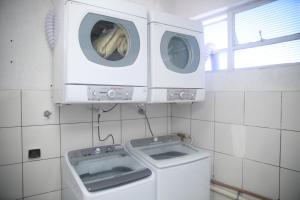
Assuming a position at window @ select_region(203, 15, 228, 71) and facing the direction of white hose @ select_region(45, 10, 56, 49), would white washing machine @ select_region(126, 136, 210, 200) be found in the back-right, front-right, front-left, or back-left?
front-left

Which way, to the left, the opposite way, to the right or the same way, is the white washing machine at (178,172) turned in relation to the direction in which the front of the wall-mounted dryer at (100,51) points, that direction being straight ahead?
the same way

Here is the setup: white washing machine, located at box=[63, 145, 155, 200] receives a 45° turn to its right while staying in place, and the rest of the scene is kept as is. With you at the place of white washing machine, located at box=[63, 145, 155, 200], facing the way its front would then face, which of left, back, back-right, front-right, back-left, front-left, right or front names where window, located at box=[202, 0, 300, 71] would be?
left

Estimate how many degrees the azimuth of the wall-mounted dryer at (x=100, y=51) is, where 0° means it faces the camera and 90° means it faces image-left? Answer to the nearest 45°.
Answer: approximately 315°

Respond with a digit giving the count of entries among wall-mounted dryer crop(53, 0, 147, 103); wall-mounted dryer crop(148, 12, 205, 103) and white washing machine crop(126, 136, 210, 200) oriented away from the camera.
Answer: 0

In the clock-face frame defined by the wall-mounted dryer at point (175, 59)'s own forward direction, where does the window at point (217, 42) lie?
The window is roughly at 9 o'clock from the wall-mounted dryer.

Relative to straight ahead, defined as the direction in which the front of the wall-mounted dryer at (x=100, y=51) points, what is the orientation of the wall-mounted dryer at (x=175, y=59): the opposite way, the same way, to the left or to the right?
the same way

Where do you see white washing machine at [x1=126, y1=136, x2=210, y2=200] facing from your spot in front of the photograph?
facing the viewer and to the right of the viewer

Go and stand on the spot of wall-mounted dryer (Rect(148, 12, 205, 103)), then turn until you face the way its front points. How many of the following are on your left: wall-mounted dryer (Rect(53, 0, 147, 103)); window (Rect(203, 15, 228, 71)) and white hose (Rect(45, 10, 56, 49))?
1

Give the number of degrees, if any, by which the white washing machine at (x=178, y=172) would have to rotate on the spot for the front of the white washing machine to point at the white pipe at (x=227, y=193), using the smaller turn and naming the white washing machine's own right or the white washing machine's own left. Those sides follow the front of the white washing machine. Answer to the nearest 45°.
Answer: approximately 90° to the white washing machine's own left

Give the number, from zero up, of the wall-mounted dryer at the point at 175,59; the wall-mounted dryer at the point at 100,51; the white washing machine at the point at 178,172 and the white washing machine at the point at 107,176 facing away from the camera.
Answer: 0

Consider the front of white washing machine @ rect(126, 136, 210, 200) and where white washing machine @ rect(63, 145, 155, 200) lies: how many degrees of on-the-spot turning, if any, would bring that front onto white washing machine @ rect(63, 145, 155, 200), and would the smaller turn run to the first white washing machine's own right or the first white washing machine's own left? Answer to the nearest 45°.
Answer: approximately 90° to the first white washing machine's own right

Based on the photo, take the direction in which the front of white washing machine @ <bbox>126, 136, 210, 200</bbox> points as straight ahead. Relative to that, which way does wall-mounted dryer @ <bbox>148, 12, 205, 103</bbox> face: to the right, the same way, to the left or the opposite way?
the same way
